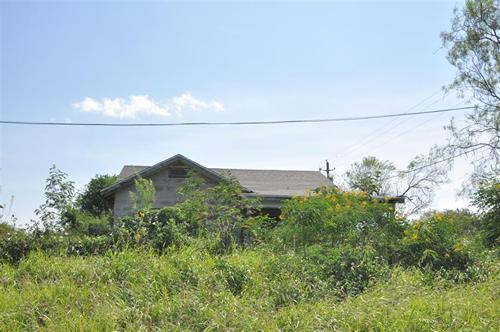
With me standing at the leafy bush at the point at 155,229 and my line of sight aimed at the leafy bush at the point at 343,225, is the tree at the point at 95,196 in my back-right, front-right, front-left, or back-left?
back-left

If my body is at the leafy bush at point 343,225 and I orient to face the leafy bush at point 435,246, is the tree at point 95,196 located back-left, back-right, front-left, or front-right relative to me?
back-left

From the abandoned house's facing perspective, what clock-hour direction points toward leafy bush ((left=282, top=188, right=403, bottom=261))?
The leafy bush is roughly at 11 o'clock from the abandoned house.

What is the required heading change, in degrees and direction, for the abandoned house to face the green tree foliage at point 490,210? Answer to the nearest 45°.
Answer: approximately 45° to its left

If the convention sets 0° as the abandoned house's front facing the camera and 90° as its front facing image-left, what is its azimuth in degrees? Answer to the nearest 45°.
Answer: approximately 0°

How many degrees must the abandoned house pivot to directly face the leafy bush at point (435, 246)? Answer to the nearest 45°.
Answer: approximately 45° to its left

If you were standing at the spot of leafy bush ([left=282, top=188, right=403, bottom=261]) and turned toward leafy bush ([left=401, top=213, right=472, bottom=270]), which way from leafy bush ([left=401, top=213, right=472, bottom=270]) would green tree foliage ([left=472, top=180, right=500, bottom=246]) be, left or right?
left

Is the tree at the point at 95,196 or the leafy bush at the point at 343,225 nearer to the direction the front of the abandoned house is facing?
the leafy bush

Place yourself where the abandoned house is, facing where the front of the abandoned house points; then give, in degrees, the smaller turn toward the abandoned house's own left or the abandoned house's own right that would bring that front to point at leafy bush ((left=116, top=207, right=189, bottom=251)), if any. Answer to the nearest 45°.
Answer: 0° — it already faces it
